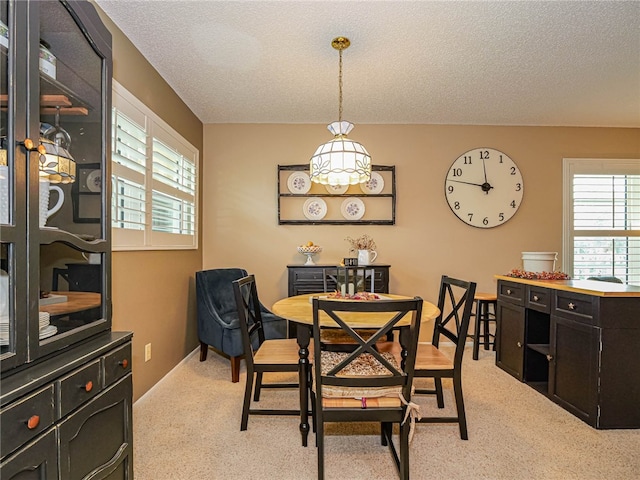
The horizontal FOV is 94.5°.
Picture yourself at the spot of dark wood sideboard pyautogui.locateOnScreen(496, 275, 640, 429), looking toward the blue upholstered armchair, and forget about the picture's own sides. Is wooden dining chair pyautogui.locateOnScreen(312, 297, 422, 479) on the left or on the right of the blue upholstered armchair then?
left

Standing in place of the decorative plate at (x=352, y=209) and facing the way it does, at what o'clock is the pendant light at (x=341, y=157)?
The pendant light is roughly at 12 o'clock from the decorative plate.

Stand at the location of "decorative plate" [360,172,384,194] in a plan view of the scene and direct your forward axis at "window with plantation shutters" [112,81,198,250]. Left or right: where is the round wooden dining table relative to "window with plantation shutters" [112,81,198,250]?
left

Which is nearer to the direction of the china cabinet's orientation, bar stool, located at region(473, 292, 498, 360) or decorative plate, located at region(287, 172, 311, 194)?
the bar stool

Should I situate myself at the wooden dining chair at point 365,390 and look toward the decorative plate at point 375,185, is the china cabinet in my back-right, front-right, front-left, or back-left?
back-left

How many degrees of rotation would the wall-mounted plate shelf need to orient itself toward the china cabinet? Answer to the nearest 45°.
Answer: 0° — it already faces it

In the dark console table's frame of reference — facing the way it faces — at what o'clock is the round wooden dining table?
The round wooden dining table is roughly at 12 o'clock from the dark console table.
